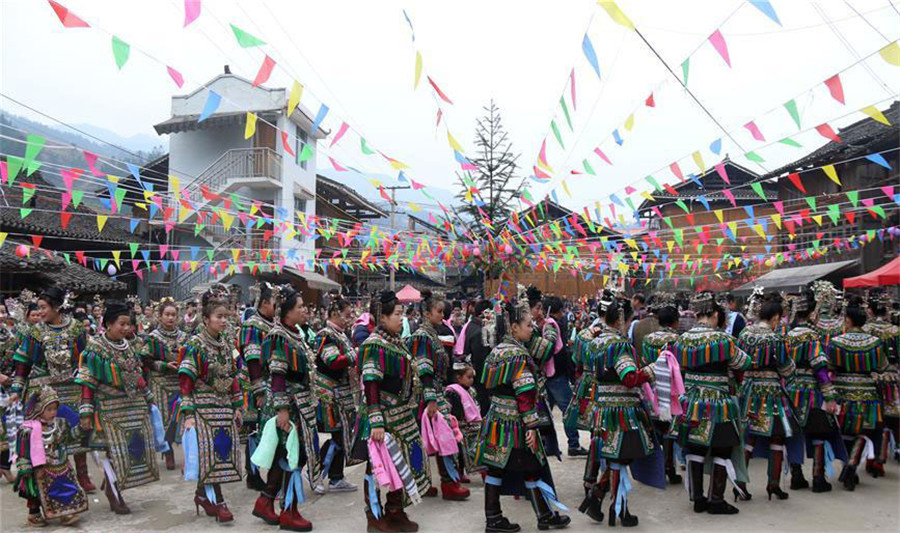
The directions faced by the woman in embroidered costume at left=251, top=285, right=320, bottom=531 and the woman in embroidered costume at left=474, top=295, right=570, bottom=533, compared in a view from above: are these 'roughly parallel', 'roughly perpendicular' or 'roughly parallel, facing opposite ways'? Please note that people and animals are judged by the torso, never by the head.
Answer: roughly parallel

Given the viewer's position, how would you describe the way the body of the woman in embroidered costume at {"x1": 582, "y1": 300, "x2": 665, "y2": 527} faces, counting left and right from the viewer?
facing away from the viewer and to the right of the viewer

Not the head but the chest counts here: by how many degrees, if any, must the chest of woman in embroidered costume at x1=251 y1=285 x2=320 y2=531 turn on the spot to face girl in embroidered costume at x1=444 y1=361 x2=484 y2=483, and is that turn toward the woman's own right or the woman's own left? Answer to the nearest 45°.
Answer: approximately 45° to the woman's own left

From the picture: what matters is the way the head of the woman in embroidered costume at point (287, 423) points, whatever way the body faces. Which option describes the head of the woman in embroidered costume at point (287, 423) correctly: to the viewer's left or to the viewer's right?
to the viewer's right

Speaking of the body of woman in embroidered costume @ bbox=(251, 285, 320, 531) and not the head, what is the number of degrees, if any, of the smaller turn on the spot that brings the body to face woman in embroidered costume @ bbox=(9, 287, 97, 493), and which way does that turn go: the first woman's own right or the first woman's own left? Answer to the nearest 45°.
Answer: approximately 135° to the first woman's own left

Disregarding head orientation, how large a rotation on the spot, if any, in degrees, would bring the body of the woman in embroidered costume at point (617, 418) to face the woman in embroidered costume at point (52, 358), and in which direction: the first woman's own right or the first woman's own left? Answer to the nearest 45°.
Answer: approximately 135° to the first woman's own left

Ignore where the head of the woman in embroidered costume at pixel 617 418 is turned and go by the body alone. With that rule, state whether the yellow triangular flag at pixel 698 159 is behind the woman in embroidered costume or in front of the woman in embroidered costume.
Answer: in front
